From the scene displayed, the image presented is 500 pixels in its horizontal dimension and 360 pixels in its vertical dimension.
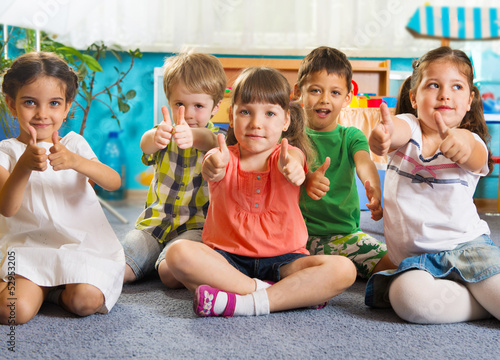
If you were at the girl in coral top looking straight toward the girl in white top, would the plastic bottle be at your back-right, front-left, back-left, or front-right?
back-left

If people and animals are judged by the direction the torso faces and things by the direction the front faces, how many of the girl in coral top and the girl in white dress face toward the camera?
2

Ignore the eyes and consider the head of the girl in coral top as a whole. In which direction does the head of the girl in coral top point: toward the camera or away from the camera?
toward the camera

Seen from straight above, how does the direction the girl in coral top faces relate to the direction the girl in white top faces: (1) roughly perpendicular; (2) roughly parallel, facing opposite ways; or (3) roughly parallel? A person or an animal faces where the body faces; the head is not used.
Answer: roughly parallel

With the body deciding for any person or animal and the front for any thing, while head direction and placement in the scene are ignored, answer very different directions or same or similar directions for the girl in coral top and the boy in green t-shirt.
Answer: same or similar directions

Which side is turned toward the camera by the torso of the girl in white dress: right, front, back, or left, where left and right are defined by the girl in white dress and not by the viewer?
front

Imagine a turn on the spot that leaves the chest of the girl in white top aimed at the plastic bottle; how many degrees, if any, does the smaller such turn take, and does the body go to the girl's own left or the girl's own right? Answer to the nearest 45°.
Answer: approximately 135° to the girl's own right

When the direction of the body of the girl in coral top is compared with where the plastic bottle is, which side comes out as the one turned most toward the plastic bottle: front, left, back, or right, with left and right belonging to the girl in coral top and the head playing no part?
back

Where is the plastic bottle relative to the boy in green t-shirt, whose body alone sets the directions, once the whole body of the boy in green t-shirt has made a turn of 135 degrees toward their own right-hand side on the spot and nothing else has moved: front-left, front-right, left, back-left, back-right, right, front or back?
front

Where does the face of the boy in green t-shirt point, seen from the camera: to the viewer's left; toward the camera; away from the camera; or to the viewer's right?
toward the camera

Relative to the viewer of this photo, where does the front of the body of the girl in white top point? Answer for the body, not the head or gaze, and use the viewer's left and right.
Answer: facing the viewer

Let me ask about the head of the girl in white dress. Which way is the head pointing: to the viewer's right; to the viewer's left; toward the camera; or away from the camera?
toward the camera

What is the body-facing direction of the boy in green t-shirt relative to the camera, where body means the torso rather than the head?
toward the camera

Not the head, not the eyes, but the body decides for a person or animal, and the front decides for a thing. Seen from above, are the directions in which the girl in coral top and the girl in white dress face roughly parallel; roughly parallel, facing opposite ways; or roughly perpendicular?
roughly parallel
